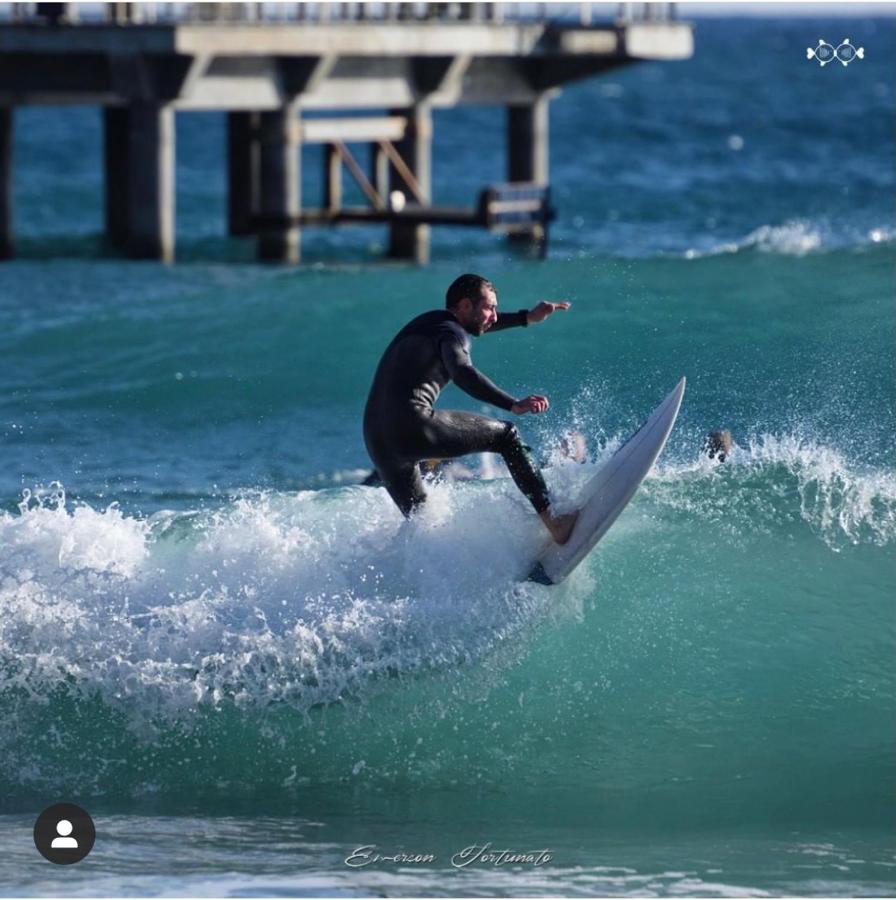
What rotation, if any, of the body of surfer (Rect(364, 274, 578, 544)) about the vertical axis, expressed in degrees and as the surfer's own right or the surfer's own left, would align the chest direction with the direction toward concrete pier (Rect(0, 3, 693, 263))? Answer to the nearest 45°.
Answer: approximately 90° to the surfer's own left

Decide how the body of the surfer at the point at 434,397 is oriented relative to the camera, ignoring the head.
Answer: to the viewer's right
